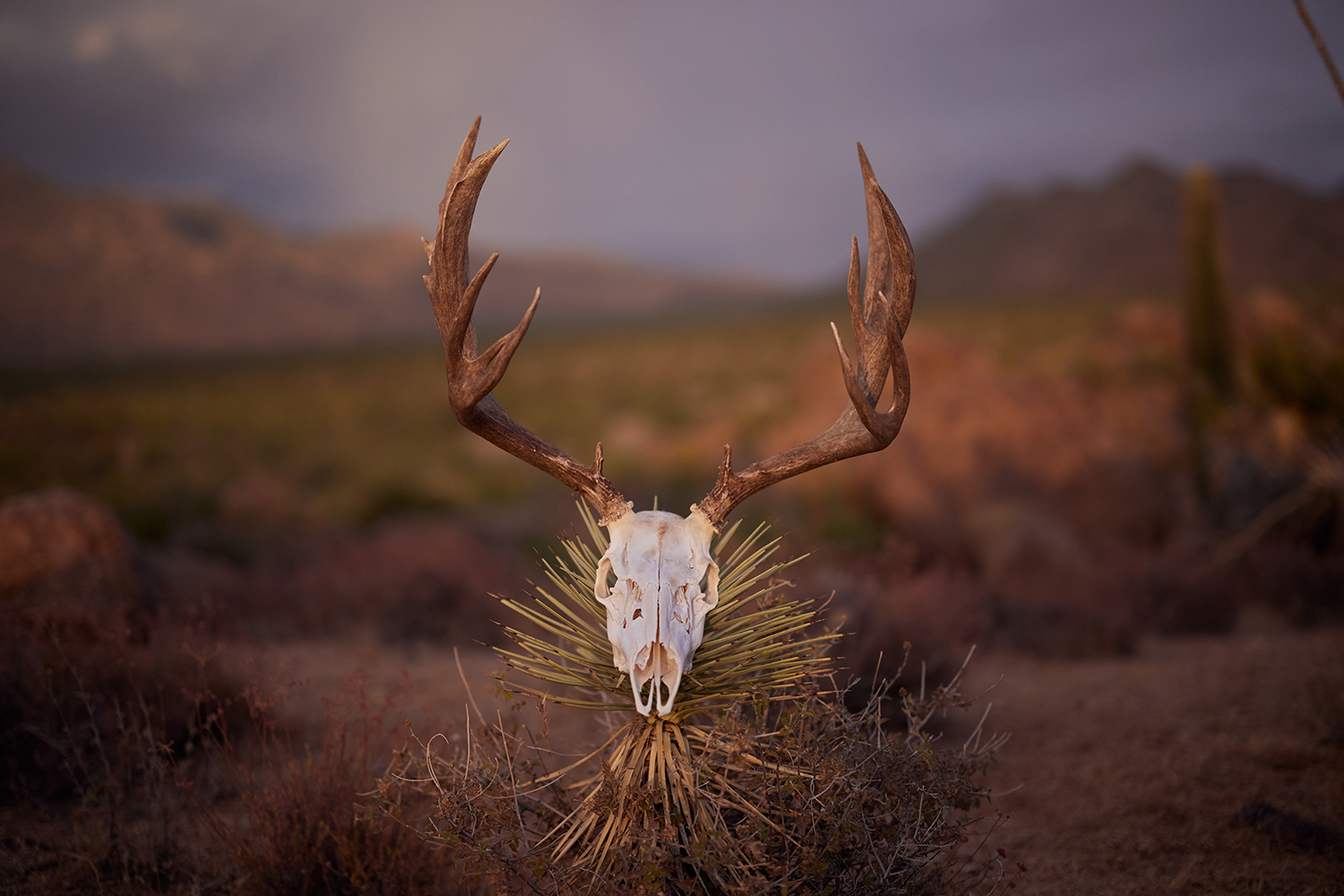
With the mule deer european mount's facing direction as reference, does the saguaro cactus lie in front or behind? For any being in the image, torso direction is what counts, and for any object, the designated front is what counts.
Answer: behind

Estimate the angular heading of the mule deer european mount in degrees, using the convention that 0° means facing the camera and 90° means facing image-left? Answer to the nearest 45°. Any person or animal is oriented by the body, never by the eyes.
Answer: approximately 0°
